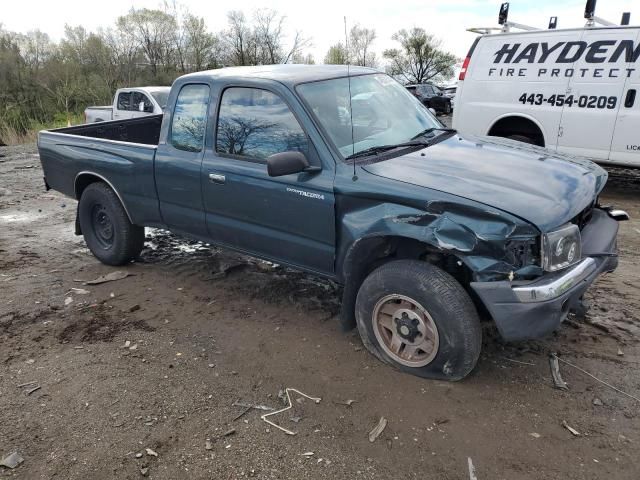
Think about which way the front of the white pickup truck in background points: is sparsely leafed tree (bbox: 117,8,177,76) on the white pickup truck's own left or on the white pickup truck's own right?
on the white pickup truck's own left

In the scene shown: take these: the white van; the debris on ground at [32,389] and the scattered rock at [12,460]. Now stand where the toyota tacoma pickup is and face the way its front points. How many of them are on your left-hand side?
1

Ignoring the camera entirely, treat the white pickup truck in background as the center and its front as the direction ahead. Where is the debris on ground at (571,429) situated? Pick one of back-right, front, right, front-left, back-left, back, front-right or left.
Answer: front-right

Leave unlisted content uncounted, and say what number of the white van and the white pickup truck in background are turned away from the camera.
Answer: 0

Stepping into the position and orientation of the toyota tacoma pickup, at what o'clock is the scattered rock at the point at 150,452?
The scattered rock is roughly at 3 o'clock from the toyota tacoma pickup.

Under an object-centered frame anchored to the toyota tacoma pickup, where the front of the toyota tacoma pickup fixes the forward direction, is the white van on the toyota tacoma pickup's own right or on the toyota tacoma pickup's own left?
on the toyota tacoma pickup's own left

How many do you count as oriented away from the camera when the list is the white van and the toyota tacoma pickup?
0

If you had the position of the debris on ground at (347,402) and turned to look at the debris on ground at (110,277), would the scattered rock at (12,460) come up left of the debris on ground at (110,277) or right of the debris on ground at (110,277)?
left

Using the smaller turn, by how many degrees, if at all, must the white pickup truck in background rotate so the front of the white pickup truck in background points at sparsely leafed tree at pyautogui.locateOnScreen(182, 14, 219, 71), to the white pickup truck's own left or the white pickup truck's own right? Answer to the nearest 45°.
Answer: approximately 135° to the white pickup truck's own left

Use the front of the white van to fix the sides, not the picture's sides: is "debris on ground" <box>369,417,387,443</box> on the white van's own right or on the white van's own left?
on the white van's own right

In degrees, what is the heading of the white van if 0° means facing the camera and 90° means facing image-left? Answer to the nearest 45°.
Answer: approximately 315°

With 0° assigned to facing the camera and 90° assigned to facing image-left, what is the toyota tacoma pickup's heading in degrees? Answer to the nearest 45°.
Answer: approximately 315°

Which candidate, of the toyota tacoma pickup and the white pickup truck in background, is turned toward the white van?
the white pickup truck in background

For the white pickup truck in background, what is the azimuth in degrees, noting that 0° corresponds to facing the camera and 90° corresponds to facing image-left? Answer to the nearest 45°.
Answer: approximately 315°
